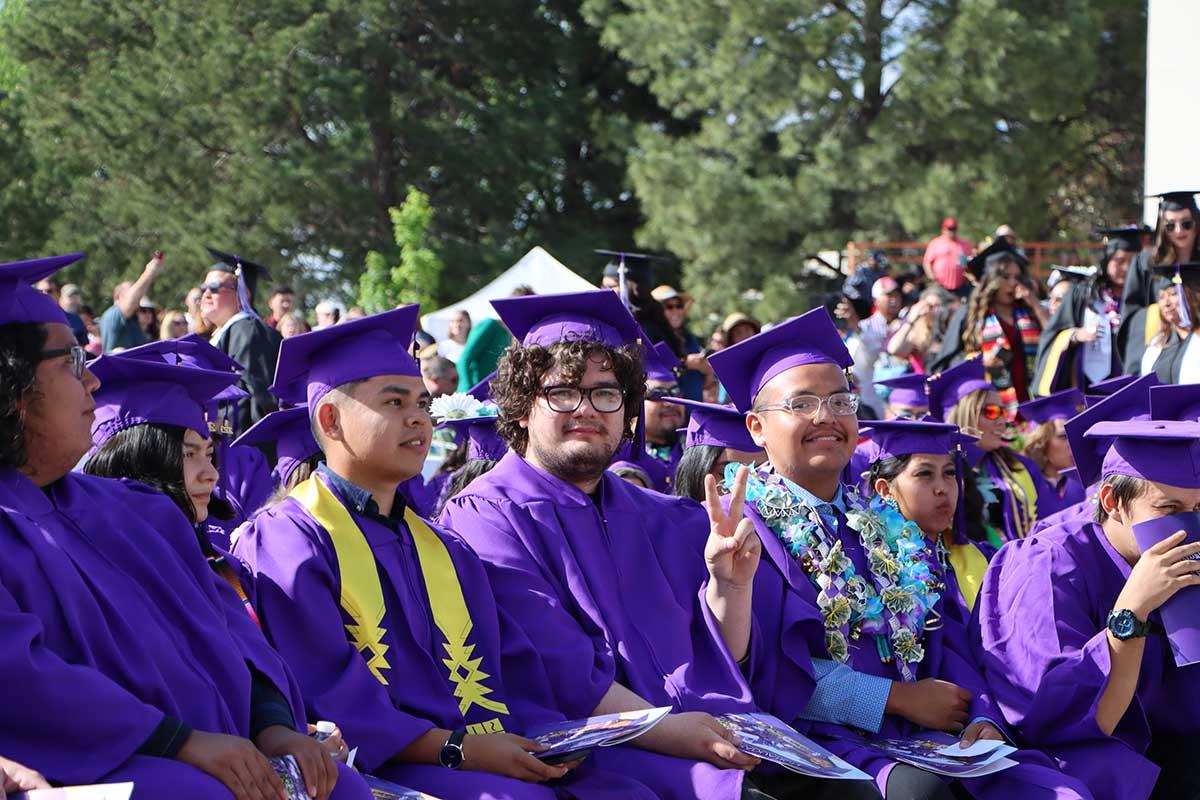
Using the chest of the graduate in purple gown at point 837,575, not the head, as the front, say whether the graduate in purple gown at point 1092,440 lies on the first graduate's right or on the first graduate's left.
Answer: on the first graduate's left

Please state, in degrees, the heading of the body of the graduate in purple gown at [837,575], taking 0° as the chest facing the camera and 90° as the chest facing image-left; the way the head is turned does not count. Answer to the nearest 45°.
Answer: approximately 315°

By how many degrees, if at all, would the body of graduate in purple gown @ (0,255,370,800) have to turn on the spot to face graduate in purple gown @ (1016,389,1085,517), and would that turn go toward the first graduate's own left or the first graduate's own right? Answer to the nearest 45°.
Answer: approximately 90° to the first graduate's own left

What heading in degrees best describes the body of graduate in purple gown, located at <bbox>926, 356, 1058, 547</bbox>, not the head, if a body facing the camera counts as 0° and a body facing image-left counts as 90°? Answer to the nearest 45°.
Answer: approximately 315°

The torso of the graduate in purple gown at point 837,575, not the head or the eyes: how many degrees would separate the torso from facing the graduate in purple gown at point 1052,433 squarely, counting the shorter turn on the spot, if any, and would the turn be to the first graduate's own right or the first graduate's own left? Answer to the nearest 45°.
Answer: approximately 135° to the first graduate's own left

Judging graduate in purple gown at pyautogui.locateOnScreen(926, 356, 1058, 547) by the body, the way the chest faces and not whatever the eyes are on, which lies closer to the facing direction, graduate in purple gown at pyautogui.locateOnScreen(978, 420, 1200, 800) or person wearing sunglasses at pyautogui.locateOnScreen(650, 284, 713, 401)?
the graduate in purple gown
